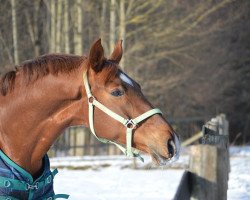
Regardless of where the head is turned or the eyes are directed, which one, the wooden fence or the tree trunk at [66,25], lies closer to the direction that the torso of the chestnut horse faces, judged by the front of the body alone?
the wooden fence

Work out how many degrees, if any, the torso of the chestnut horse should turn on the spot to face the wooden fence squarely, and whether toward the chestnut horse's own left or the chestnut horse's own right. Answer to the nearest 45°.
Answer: approximately 45° to the chestnut horse's own left

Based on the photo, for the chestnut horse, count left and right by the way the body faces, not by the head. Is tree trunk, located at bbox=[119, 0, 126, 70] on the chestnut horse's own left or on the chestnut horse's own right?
on the chestnut horse's own left

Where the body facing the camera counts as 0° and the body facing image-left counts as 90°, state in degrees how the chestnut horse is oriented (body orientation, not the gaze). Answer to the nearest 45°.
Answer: approximately 270°

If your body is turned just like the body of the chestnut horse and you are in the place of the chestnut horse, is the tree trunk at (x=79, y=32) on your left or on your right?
on your left

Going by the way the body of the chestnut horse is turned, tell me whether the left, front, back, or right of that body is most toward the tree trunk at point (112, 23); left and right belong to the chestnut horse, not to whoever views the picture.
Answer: left

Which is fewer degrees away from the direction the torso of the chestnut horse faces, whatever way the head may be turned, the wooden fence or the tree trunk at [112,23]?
the wooden fence

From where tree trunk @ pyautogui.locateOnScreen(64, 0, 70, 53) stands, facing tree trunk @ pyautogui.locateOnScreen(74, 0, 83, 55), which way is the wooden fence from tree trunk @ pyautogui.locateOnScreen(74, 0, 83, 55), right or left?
right

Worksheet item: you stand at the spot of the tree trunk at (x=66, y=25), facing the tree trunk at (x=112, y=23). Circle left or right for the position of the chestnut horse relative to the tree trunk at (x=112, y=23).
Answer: right

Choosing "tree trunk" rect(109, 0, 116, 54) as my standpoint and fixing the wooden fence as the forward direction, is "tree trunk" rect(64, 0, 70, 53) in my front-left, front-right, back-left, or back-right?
back-right

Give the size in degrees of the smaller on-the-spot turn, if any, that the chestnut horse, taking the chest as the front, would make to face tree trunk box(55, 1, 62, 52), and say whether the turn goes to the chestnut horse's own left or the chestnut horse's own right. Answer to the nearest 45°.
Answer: approximately 90° to the chestnut horse's own left
